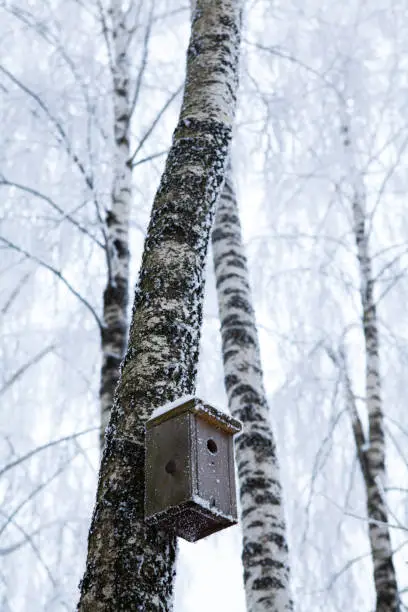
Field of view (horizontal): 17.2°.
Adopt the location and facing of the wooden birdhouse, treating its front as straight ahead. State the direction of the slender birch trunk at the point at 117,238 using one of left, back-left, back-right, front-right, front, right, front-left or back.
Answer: back-left

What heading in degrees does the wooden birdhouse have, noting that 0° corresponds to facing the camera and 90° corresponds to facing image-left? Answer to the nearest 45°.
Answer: approximately 315°

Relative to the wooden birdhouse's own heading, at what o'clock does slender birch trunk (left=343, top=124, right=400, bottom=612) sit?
The slender birch trunk is roughly at 8 o'clock from the wooden birdhouse.

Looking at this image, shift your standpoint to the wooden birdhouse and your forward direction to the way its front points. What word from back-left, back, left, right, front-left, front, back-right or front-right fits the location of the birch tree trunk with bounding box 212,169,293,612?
back-left
